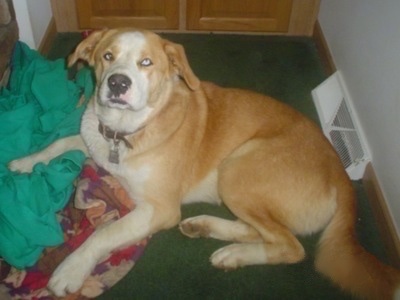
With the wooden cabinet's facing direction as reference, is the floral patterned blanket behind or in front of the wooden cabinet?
in front

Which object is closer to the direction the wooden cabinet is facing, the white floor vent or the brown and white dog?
the brown and white dog

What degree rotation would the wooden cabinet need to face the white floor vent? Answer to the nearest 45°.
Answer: approximately 45° to its left

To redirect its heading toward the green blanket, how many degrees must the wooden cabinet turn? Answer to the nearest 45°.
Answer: approximately 45° to its right

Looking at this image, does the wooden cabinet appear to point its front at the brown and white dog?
yes

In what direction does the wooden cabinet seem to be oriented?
toward the camera
